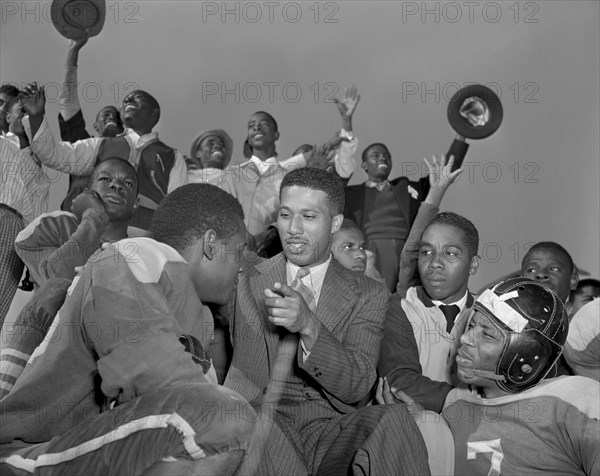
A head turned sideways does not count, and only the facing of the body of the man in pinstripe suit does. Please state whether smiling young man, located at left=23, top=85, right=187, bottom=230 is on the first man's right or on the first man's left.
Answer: on the first man's right

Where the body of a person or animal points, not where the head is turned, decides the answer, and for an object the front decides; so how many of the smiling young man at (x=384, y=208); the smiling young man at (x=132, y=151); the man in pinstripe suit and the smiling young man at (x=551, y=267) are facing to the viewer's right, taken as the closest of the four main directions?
0

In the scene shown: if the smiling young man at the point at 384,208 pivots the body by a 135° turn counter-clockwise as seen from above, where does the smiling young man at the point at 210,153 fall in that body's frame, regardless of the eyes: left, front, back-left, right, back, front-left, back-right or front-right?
back-left

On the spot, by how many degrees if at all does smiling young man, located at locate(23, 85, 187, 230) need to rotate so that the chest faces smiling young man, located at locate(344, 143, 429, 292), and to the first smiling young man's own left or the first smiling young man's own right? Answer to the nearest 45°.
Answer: approximately 135° to the first smiling young man's own left

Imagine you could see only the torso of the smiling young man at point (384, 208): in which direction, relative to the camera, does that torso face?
toward the camera

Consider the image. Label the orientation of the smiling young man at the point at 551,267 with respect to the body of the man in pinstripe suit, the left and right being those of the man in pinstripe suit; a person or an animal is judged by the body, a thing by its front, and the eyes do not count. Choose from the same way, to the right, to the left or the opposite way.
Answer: the same way

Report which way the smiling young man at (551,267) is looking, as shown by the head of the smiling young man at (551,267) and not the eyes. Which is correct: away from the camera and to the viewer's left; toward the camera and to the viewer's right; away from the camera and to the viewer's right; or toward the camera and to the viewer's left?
toward the camera and to the viewer's left

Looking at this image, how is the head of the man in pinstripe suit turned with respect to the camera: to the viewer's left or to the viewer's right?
to the viewer's left

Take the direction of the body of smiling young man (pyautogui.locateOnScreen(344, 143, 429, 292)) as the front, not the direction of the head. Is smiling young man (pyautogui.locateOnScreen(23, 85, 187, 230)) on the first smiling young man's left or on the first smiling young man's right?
on the first smiling young man's right

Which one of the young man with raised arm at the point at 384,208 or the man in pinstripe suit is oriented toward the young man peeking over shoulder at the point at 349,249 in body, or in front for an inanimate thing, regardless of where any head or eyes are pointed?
the young man with raised arm at the point at 384,208

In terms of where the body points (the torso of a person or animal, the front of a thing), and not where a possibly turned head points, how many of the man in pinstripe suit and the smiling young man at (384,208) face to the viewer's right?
0

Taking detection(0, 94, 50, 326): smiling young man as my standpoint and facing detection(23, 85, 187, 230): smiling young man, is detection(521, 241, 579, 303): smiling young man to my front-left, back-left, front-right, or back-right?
front-right

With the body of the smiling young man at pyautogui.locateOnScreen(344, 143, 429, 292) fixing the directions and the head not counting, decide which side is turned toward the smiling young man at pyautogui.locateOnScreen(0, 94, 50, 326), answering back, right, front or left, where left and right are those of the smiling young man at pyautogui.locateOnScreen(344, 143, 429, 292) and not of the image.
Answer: right

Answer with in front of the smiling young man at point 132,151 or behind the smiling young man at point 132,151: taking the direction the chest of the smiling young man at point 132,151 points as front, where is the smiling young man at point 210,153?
behind
